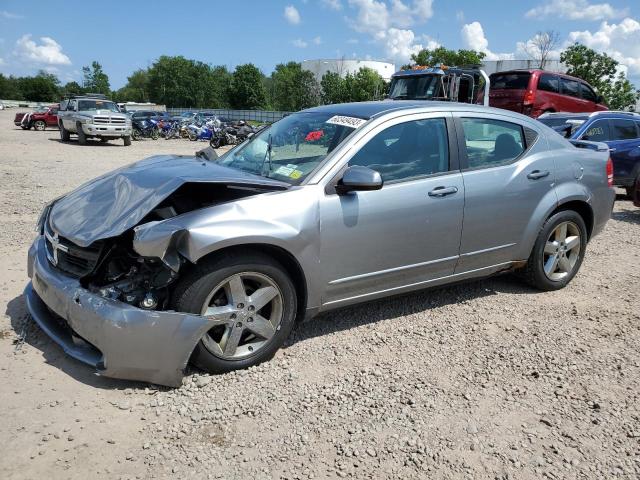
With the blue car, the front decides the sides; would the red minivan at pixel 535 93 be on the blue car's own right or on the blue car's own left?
on the blue car's own right

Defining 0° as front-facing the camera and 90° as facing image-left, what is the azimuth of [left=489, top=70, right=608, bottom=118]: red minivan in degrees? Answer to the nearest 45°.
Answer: approximately 225°

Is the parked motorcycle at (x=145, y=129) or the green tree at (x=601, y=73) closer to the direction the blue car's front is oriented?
the parked motorcycle

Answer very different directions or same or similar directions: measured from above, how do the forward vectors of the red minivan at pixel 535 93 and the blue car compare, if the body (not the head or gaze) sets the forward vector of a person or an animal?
very different directions

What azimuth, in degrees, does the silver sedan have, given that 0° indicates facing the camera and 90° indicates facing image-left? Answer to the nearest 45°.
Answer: approximately 45°

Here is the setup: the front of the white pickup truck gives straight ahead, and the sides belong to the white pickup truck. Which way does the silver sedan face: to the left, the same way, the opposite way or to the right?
to the right

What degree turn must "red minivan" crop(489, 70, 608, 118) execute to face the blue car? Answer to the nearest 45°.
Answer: approximately 135° to its right

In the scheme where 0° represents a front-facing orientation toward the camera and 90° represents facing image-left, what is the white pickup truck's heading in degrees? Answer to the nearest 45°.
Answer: approximately 315°

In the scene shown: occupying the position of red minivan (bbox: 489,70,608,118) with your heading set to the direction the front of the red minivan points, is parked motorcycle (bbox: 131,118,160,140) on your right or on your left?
on your left

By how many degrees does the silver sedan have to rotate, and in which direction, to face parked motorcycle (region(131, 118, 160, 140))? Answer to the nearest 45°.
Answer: approximately 135° to its right

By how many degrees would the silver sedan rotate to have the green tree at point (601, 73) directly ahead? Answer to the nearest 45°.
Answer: approximately 180°
